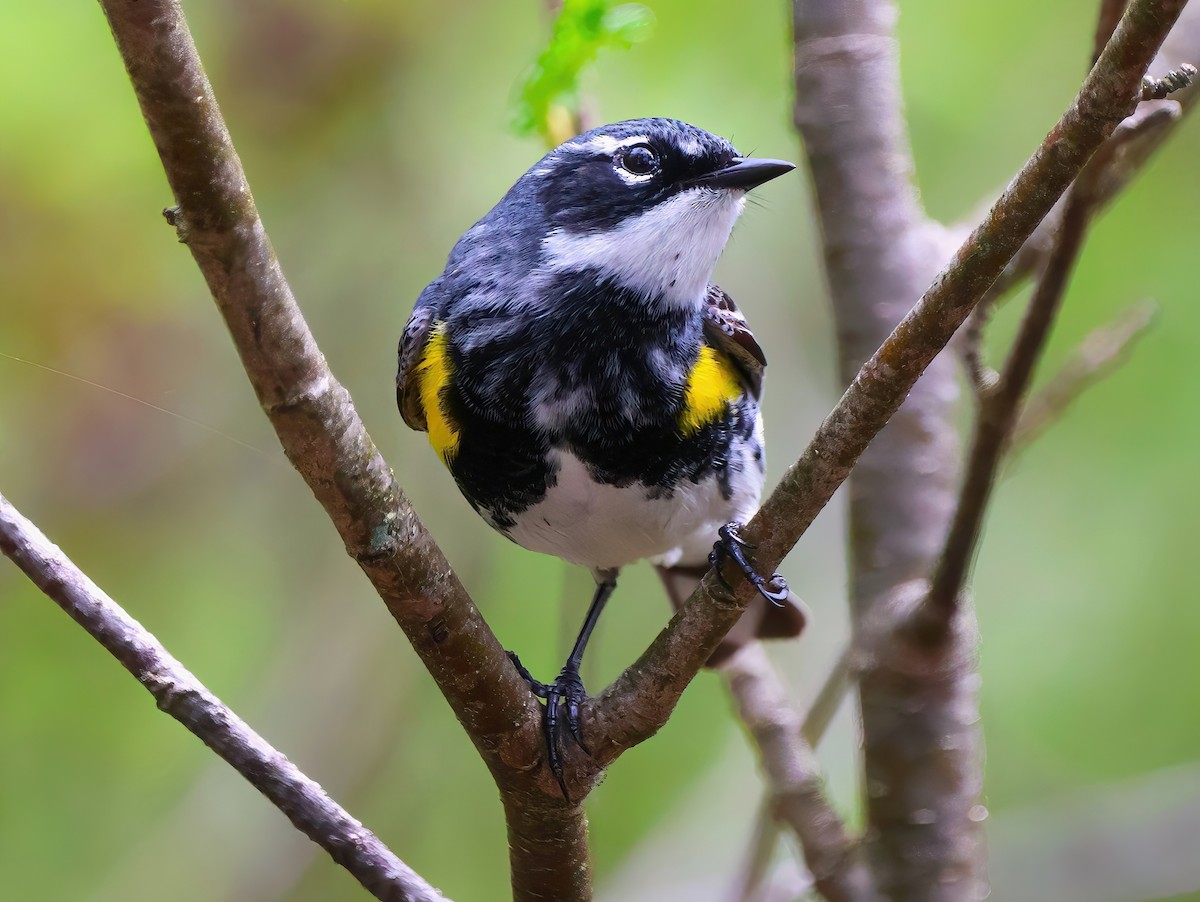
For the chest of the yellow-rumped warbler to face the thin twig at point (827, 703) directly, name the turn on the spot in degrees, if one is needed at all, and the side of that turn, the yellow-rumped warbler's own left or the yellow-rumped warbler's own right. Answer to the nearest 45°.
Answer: approximately 135° to the yellow-rumped warbler's own left

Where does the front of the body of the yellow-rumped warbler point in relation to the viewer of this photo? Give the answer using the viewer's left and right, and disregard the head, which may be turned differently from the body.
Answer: facing the viewer

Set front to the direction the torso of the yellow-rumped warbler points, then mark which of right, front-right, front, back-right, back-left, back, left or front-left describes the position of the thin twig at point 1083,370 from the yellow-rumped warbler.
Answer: left

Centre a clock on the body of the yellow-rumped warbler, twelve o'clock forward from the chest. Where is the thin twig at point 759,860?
The thin twig is roughly at 7 o'clock from the yellow-rumped warbler.

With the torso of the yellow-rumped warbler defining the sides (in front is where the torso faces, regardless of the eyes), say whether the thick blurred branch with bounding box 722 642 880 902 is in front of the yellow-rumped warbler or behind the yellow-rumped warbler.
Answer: behind

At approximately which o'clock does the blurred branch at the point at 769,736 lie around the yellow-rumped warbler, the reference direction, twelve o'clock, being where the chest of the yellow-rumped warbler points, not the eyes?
The blurred branch is roughly at 7 o'clock from the yellow-rumped warbler.
